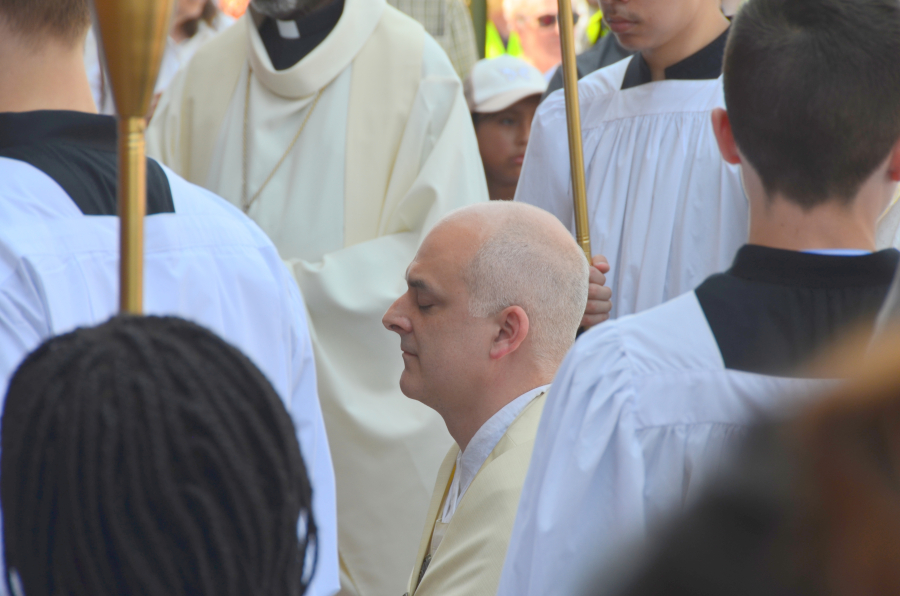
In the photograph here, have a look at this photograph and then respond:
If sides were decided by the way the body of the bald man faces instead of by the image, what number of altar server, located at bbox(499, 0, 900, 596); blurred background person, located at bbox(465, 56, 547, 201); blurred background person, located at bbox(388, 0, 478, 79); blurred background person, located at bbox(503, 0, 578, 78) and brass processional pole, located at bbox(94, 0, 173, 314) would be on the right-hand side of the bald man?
3

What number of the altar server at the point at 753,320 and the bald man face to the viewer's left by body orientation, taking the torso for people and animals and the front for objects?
1

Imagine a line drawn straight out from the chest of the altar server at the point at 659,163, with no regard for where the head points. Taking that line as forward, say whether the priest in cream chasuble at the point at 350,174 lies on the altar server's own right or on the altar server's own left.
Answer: on the altar server's own right

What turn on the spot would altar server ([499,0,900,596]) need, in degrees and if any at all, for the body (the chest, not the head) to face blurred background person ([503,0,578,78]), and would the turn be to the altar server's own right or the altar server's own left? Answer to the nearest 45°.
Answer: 0° — they already face them

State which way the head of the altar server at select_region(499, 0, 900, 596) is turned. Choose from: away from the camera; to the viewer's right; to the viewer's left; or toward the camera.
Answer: away from the camera

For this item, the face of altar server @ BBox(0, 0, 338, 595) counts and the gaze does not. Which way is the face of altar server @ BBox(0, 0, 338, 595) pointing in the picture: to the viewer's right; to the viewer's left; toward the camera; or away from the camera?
away from the camera

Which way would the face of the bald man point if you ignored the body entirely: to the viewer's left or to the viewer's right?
to the viewer's left

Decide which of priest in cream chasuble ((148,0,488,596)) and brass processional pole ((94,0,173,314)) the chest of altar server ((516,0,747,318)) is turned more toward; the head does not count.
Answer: the brass processional pole

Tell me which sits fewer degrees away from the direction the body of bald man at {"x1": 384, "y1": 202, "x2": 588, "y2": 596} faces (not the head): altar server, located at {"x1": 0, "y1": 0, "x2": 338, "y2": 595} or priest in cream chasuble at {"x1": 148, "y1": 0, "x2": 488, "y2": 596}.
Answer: the altar server

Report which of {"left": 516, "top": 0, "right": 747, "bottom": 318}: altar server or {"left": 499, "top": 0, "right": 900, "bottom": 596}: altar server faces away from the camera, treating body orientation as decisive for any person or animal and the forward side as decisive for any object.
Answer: {"left": 499, "top": 0, "right": 900, "bottom": 596}: altar server

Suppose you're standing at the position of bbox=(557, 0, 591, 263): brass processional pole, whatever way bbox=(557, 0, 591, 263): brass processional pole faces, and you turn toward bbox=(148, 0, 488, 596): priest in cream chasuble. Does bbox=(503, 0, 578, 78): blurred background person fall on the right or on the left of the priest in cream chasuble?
right

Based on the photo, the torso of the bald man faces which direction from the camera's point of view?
to the viewer's left

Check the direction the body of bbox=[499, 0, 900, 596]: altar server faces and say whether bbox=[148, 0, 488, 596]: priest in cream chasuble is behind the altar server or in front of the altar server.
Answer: in front

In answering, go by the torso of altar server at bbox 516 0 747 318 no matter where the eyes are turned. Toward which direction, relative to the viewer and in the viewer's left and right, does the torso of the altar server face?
facing the viewer and to the left of the viewer

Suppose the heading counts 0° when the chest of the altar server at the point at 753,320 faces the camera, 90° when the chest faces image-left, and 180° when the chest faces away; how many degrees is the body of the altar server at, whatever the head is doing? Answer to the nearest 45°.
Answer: approximately 180°

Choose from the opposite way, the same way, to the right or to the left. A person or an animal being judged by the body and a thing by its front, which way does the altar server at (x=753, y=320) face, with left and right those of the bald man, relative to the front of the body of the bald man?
to the right

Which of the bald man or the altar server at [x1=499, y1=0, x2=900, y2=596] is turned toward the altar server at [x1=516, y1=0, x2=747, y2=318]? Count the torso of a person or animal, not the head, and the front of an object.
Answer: the altar server at [x1=499, y1=0, x2=900, y2=596]

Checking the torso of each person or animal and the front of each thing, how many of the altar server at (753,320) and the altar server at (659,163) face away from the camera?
1
